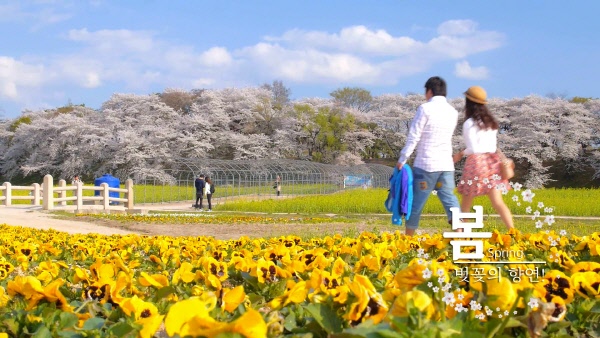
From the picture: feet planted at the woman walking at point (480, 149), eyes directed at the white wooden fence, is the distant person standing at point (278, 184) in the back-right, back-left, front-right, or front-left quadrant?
front-right

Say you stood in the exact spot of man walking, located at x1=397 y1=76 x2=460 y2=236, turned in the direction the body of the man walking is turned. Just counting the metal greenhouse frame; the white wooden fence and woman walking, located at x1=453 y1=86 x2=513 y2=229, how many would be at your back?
1

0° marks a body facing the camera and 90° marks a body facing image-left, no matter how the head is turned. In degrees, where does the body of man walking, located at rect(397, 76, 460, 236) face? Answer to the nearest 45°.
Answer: approximately 135°

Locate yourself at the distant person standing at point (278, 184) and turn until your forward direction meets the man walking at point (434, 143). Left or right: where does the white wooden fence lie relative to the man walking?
right

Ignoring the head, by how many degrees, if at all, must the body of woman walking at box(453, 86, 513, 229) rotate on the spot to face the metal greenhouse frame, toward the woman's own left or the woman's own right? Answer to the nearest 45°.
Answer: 0° — they already face it

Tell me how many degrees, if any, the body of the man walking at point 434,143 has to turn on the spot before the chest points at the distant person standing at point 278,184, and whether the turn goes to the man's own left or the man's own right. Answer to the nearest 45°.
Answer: approximately 45° to the man's own right

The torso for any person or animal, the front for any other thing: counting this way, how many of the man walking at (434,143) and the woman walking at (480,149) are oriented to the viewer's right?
0

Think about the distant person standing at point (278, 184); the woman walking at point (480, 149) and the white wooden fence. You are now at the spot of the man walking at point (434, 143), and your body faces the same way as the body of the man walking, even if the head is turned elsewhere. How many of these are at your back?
1
